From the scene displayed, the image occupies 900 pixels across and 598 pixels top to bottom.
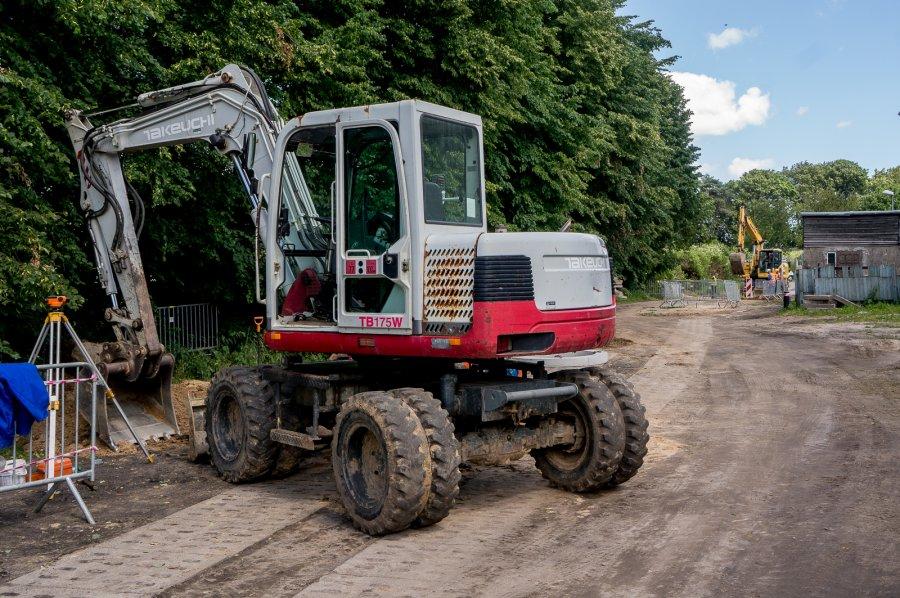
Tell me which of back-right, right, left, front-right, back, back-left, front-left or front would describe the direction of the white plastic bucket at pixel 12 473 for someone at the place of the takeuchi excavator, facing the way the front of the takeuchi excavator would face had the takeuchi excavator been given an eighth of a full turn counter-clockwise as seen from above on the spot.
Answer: front

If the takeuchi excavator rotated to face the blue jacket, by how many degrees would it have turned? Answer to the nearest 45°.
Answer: approximately 45° to its left

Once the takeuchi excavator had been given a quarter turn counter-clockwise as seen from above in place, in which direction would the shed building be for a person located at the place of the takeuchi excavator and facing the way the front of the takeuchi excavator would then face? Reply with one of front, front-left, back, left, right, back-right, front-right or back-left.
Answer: back

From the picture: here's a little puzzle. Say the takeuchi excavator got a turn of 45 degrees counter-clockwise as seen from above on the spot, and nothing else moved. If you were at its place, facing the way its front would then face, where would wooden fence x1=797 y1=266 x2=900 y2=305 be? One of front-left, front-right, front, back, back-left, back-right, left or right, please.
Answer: back-right

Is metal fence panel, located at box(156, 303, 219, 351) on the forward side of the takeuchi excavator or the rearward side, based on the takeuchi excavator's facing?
on the forward side

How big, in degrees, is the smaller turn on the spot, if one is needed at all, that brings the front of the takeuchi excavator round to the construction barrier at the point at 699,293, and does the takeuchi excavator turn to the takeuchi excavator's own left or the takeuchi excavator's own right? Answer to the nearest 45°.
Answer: approximately 90° to the takeuchi excavator's own right

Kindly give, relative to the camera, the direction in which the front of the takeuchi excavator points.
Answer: facing away from the viewer and to the left of the viewer
